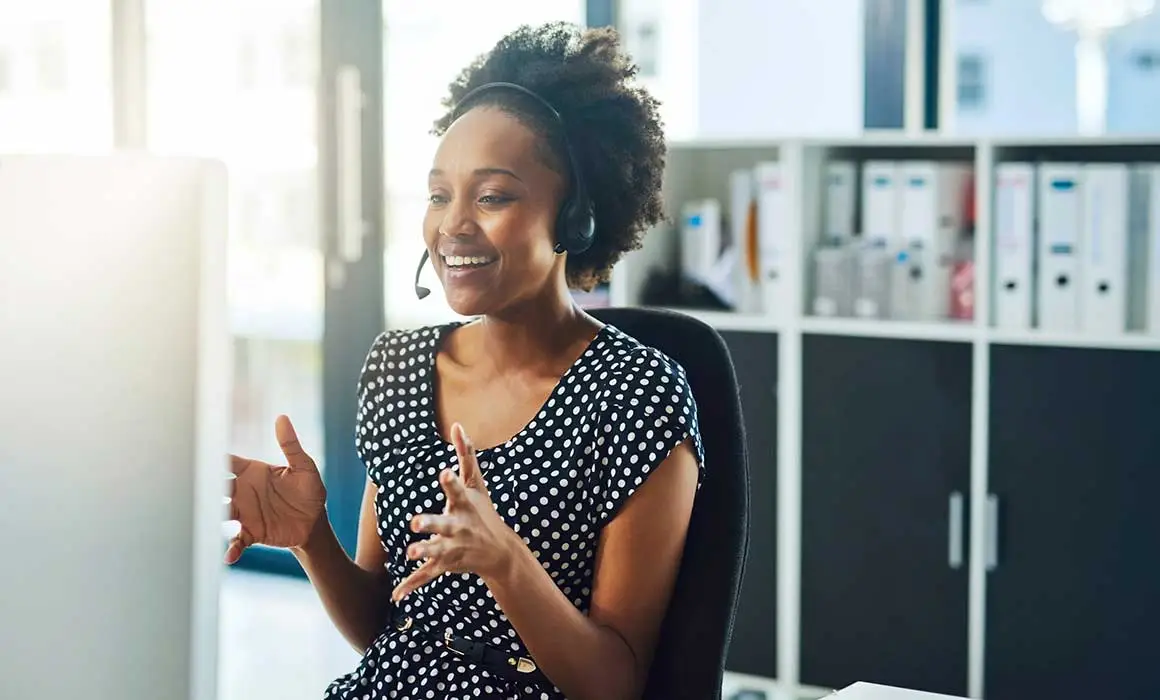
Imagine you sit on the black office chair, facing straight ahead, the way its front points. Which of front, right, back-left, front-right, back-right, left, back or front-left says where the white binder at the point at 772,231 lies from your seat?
back-right

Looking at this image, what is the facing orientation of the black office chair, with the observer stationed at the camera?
facing the viewer and to the left of the viewer

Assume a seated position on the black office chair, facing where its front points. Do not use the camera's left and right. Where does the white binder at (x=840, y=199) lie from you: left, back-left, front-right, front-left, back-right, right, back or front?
back-right

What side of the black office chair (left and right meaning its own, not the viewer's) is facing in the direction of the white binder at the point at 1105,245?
back

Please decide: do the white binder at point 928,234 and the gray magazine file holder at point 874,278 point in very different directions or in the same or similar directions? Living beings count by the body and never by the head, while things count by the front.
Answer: same or similar directions

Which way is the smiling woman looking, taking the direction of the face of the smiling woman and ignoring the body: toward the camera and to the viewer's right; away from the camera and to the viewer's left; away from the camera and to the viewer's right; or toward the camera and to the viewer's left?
toward the camera and to the viewer's left

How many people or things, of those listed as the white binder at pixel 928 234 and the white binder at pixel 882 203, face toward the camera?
2

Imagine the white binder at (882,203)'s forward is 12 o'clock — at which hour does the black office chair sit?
The black office chair is roughly at 12 o'clock from the white binder.

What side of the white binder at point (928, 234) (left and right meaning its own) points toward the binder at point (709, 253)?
right

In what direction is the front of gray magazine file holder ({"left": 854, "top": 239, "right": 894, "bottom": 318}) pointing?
toward the camera

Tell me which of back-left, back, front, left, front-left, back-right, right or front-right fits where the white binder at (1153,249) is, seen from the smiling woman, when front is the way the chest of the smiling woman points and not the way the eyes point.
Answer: back

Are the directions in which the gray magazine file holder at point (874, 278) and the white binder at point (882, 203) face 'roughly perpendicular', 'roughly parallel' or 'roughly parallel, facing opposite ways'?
roughly parallel

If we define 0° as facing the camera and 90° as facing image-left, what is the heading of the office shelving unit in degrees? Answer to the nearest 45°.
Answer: approximately 0°

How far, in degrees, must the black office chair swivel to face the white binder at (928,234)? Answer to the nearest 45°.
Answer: approximately 135° to its right
